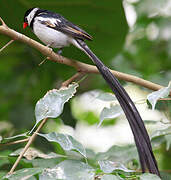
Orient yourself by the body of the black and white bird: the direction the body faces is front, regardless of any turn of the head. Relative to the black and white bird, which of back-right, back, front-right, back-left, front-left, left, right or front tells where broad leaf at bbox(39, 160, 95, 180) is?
left

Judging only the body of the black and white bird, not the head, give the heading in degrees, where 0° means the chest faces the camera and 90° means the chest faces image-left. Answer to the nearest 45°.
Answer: approximately 90°
